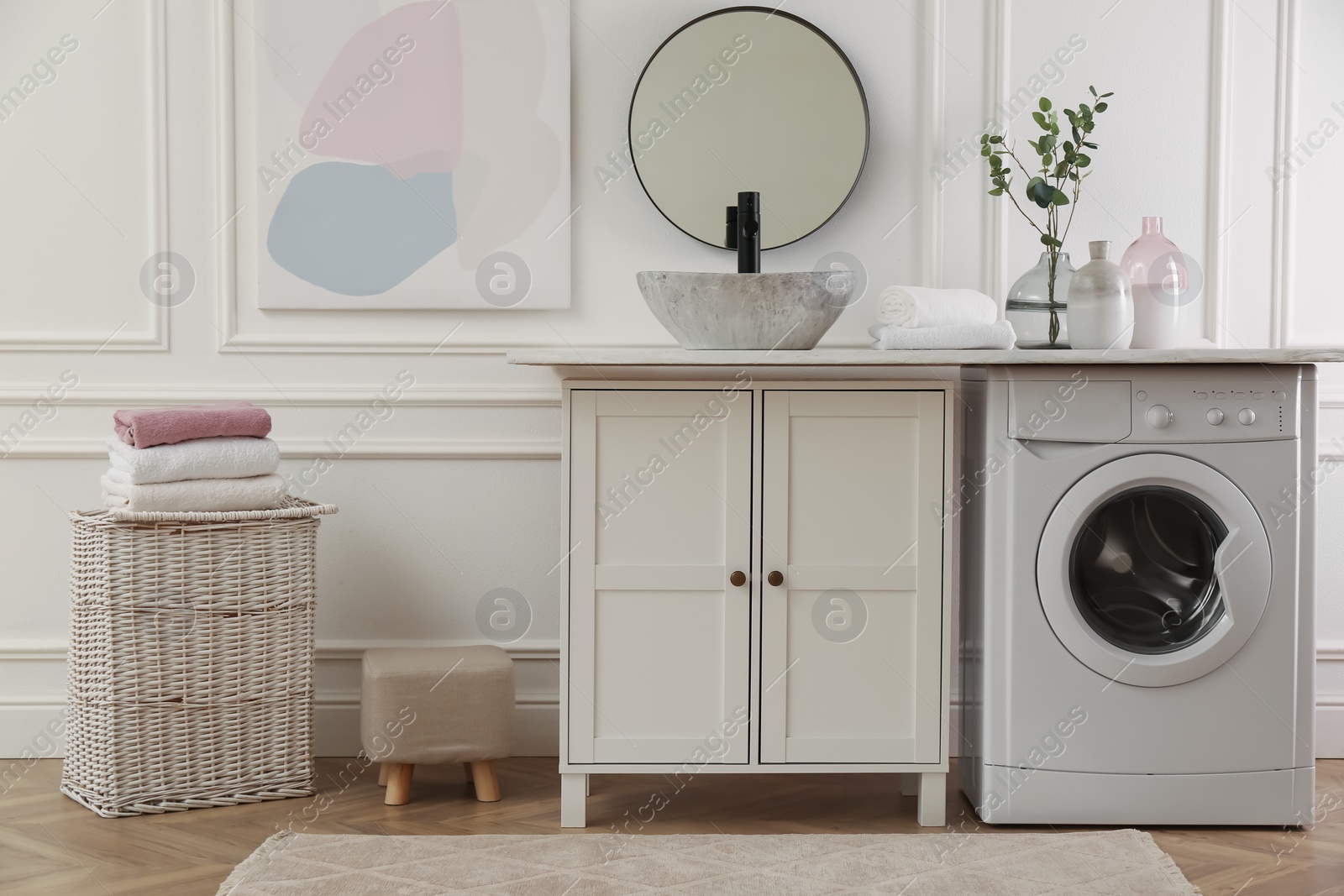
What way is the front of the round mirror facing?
toward the camera

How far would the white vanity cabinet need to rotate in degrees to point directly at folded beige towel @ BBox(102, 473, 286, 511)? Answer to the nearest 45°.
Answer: approximately 90° to its right

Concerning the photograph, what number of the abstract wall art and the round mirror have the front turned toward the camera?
2

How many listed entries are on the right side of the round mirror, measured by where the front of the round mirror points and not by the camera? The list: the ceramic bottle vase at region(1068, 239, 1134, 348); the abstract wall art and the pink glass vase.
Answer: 1

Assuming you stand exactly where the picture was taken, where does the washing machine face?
facing the viewer

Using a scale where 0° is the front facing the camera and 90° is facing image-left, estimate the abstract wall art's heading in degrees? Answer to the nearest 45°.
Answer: approximately 0°

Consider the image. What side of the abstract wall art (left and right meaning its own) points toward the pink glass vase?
left
